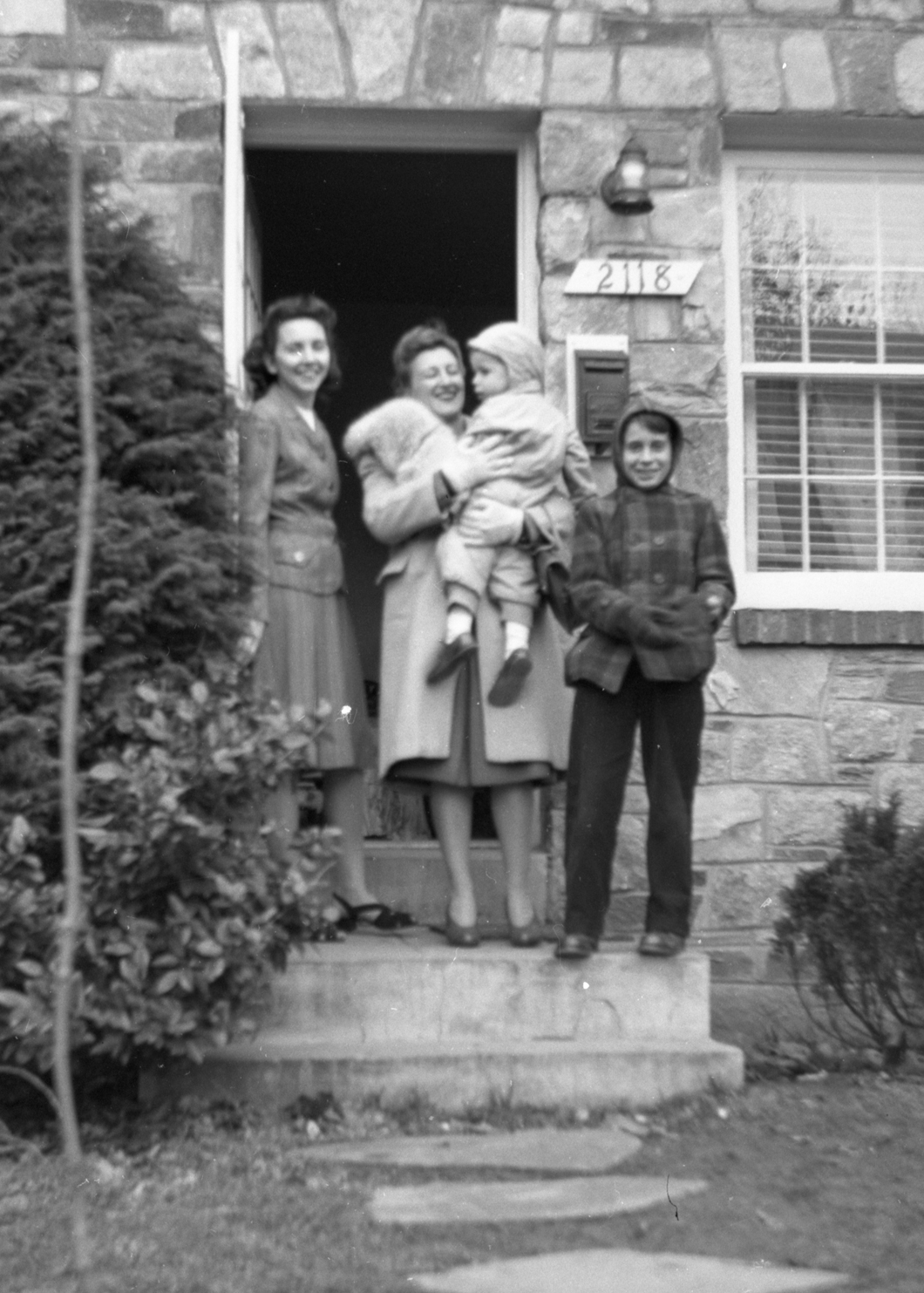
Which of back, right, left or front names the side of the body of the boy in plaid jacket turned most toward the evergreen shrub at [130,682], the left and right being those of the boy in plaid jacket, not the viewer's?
right

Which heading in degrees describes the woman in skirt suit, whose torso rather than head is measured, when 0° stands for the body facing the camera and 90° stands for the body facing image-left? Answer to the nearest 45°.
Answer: approximately 315°

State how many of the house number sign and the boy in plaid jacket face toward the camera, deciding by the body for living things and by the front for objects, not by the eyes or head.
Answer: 2

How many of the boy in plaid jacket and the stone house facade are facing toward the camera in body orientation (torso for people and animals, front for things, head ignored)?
2

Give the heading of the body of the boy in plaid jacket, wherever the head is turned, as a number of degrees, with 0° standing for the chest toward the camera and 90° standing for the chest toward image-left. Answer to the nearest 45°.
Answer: approximately 0°

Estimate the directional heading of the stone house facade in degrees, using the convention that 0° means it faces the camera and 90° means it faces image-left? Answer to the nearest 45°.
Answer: approximately 0°
